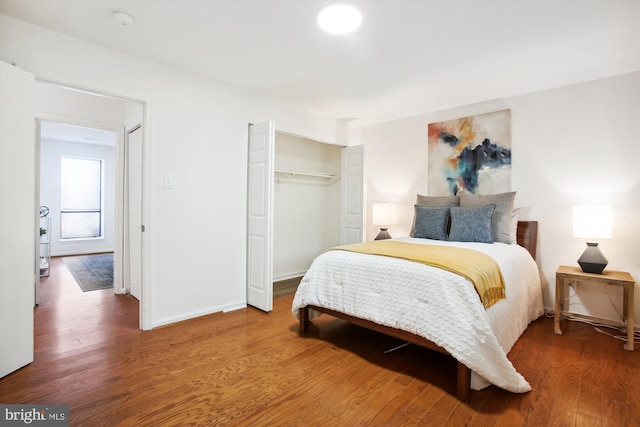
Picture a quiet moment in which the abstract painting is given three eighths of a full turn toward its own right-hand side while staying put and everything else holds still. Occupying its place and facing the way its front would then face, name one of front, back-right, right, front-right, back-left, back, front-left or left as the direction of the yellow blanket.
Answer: back

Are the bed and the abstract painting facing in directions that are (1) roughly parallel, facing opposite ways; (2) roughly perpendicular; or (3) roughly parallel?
roughly parallel

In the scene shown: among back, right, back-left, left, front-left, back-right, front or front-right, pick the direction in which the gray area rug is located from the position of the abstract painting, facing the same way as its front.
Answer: front-right

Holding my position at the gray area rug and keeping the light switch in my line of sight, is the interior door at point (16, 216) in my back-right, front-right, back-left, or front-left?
front-right

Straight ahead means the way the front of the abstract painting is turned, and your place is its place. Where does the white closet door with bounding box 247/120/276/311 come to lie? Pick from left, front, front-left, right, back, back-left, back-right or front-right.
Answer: front

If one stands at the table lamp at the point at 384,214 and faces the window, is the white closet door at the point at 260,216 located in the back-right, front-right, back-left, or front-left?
front-left

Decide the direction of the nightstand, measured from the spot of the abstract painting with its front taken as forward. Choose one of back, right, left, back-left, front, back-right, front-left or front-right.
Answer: left

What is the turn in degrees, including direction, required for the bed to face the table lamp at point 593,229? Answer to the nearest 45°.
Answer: approximately 180°

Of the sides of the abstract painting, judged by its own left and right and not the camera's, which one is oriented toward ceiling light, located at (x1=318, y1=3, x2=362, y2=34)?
front

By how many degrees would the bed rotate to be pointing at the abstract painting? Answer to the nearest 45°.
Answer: approximately 135° to its right

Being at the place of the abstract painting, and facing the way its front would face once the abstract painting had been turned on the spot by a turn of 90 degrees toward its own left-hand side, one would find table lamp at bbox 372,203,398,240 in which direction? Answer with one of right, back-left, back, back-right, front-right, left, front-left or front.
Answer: back-right

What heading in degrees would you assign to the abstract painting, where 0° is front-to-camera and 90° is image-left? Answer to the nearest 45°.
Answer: approximately 45°

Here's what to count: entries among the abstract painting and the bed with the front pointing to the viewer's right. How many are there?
0

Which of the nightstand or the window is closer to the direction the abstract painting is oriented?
the window
